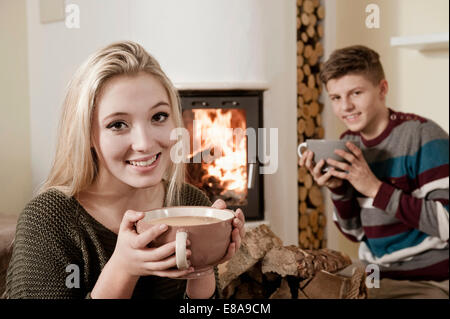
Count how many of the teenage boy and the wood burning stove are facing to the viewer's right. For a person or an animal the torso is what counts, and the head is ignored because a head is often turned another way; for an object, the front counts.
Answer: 0

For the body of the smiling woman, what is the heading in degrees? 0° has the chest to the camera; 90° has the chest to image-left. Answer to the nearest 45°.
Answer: approximately 315°

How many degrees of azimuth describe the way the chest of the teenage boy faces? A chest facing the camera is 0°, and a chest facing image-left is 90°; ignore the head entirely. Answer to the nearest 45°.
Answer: approximately 45°
